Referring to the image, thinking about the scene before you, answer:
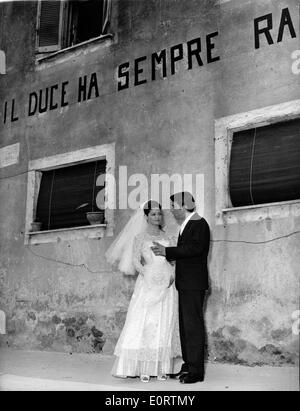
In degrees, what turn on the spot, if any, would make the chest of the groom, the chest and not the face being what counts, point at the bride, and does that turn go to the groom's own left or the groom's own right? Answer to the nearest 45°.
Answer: approximately 45° to the groom's own right

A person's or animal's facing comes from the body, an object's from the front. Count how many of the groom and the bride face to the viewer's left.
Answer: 1

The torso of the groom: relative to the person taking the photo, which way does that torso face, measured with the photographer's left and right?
facing to the left of the viewer

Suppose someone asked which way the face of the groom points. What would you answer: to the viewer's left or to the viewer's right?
to the viewer's left

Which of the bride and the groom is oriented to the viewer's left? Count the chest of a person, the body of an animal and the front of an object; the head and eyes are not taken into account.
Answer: the groom

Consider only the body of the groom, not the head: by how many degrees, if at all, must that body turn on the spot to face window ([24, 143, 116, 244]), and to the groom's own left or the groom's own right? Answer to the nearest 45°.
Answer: approximately 45° to the groom's own right

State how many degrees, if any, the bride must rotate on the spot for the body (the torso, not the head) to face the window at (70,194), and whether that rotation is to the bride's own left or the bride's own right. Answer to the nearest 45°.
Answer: approximately 180°

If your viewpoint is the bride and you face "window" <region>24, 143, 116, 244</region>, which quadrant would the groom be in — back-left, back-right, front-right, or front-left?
back-right
